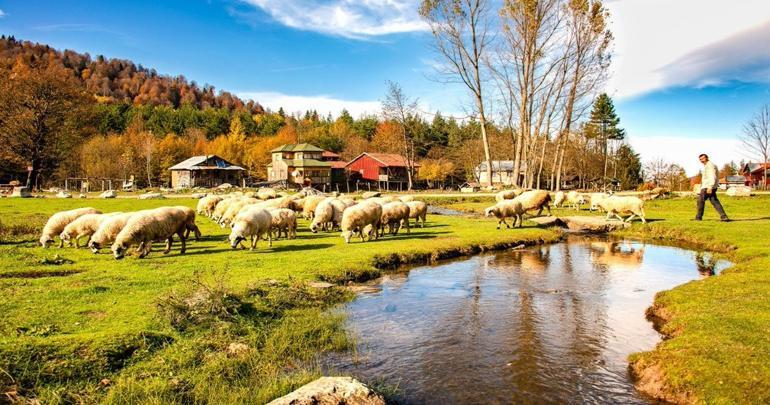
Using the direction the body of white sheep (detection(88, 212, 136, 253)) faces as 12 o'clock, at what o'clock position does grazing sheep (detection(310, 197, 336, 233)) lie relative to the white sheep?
The grazing sheep is roughly at 5 o'clock from the white sheep.

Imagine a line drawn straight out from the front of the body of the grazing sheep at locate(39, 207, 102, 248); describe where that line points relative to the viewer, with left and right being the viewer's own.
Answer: facing to the left of the viewer

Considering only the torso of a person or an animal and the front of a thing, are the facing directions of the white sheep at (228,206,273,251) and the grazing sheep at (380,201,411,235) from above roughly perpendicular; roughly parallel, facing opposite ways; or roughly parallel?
roughly parallel

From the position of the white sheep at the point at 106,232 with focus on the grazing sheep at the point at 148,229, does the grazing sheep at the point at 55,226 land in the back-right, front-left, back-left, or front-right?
back-left

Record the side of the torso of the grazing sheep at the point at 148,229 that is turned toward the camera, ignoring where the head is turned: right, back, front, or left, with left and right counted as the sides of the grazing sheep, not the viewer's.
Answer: left

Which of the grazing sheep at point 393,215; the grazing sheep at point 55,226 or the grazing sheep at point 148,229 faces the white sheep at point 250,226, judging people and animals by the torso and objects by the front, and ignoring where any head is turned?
the grazing sheep at point 393,215

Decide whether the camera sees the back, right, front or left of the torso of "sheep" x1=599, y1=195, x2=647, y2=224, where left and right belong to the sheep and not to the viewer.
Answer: left

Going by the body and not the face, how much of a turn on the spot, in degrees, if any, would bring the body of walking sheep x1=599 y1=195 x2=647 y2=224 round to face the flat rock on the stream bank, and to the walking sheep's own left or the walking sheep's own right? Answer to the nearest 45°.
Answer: approximately 45° to the walking sheep's own left

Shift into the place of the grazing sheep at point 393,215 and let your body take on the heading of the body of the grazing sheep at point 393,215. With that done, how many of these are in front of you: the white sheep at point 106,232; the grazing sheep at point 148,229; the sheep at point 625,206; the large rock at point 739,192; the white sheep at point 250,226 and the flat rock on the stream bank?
3

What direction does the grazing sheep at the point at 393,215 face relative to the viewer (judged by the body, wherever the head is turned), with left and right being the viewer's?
facing the viewer and to the left of the viewer

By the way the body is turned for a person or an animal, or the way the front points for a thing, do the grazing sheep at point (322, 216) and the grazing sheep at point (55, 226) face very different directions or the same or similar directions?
same or similar directions

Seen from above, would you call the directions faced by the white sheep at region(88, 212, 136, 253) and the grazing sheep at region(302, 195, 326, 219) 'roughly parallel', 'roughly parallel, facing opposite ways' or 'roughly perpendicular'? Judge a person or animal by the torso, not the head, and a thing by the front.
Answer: roughly parallel

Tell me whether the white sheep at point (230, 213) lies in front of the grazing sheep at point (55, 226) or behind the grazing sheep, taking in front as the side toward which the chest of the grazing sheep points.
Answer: behind

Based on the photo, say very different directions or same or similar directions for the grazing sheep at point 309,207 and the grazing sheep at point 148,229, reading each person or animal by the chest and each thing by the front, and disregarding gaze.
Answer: same or similar directions
